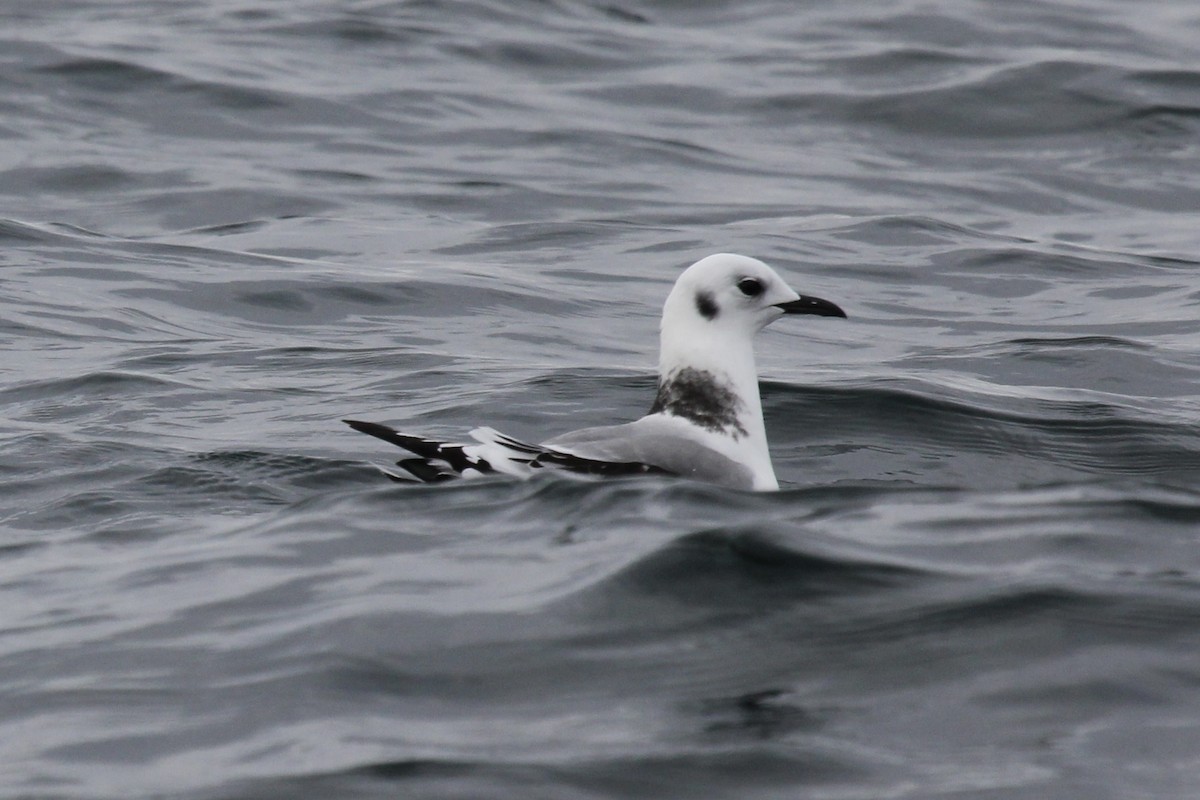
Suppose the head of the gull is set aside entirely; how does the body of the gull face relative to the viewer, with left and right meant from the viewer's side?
facing to the right of the viewer
